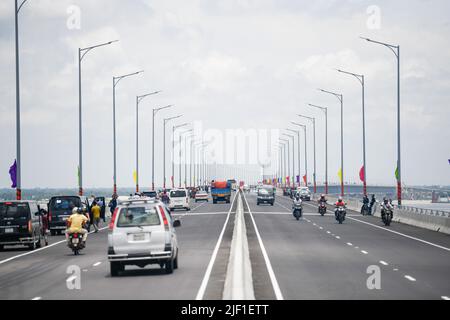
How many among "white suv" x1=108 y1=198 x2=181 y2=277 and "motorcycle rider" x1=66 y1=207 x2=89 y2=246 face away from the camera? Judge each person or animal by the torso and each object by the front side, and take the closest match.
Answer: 2

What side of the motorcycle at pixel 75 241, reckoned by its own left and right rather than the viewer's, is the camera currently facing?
back

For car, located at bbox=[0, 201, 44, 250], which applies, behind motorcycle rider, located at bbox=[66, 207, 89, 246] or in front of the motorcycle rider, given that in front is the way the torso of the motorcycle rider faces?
in front

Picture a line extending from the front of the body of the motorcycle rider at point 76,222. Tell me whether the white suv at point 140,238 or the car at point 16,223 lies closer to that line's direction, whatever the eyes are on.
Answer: the car

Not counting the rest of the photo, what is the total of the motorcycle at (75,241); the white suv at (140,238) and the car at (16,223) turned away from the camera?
3

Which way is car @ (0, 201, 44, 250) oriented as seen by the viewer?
away from the camera

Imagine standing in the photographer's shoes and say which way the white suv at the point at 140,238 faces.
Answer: facing away from the viewer

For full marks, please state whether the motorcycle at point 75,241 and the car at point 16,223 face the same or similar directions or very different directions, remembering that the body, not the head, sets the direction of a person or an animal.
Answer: same or similar directions

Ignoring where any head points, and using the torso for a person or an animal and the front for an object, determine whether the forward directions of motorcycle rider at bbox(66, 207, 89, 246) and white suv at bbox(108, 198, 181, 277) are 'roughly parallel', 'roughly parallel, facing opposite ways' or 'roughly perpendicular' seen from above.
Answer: roughly parallel

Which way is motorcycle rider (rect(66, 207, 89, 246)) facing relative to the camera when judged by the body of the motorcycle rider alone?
away from the camera
